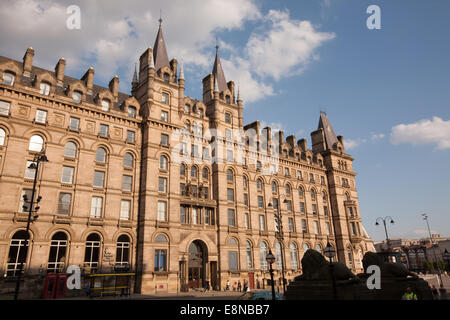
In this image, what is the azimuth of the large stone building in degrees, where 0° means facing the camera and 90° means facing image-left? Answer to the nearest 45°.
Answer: approximately 315°

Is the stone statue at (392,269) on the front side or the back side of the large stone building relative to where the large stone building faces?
on the front side

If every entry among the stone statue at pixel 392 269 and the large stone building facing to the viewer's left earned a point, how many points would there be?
1

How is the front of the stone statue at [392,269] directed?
to the viewer's left

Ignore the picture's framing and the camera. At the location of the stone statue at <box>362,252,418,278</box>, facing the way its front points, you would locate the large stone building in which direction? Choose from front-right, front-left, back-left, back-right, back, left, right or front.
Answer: front

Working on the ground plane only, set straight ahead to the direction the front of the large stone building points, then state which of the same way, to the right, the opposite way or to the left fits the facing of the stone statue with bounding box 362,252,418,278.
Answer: the opposite way
